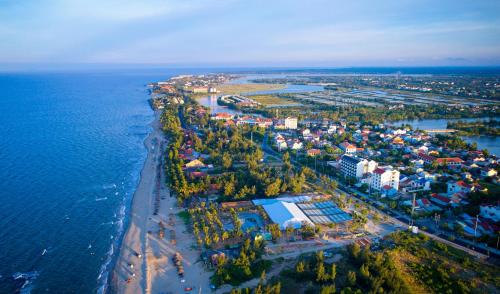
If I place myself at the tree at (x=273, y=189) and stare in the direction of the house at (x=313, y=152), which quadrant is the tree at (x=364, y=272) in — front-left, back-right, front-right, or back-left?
back-right

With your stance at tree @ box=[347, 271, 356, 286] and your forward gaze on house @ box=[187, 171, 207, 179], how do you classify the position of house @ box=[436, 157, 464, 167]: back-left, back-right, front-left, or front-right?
front-right

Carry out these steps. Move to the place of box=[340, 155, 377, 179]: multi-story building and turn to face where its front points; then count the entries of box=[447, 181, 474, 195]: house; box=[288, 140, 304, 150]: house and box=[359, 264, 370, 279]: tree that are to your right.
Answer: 1

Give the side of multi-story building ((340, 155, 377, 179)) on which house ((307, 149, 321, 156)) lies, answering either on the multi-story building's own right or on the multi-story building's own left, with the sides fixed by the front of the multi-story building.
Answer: on the multi-story building's own right

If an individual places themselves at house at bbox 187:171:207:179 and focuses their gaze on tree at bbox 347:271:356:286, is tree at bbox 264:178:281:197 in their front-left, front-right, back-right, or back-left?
front-left

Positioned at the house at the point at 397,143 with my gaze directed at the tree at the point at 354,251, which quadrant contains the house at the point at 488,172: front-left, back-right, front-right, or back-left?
front-left

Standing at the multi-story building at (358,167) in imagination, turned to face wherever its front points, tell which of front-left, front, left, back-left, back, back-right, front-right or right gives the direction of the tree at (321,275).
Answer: front-left

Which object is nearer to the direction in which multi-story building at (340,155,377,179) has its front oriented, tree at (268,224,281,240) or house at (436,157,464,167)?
the tree

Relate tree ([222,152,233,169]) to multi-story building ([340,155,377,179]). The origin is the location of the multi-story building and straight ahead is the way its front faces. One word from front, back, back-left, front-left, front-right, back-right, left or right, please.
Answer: front-right

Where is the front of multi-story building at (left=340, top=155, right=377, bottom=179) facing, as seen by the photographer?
facing the viewer and to the left of the viewer

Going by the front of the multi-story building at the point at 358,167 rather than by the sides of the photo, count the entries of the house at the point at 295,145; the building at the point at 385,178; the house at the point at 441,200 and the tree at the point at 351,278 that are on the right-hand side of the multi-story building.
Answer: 1
